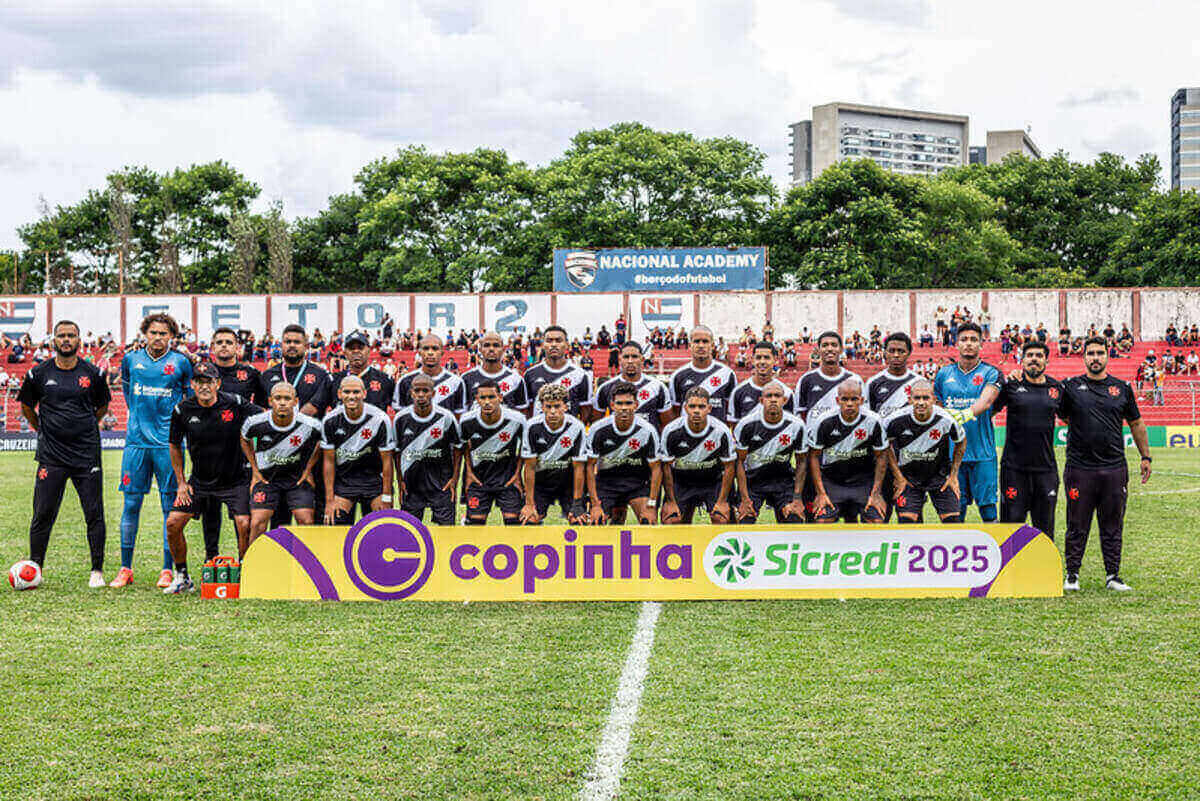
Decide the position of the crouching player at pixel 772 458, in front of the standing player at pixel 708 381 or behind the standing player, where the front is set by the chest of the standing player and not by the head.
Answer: in front

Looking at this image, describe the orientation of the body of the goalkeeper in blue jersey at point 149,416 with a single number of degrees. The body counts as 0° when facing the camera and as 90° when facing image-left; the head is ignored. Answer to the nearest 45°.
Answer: approximately 0°

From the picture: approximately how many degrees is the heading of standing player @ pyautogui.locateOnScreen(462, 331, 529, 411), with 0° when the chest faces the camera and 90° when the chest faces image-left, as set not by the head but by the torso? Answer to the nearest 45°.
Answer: approximately 0°

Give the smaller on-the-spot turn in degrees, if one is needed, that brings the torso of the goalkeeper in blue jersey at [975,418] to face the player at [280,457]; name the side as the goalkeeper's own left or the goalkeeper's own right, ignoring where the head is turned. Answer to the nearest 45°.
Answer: approximately 45° to the goalkeeper's own right

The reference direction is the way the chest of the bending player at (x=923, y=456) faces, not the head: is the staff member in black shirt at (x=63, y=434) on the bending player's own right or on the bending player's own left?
on the bending player's own right

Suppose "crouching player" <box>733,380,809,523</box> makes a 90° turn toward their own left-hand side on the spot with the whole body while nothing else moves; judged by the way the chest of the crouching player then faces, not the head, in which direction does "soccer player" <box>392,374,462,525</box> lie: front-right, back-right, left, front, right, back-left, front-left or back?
back

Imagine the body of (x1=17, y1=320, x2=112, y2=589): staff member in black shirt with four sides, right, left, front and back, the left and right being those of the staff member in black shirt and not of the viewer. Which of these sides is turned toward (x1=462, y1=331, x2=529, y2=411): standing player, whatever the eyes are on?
left

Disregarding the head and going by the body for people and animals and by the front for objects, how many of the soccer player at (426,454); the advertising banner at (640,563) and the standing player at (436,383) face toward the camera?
3
